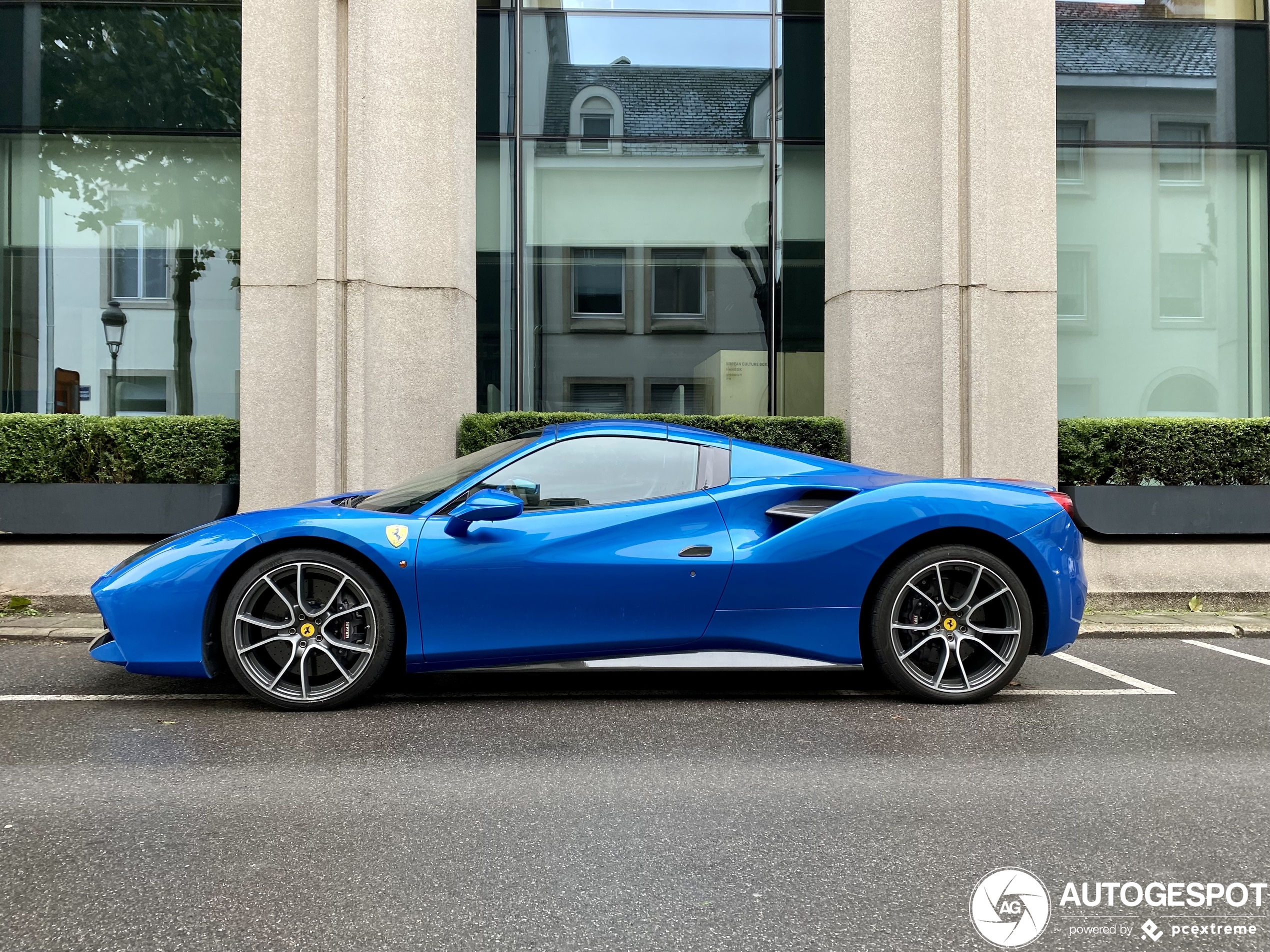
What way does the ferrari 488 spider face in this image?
to the viewer's left

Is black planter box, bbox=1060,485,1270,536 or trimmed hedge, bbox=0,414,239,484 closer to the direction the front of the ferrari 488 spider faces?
the trimmed hedge

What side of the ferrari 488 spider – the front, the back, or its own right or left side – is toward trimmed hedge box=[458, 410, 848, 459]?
right
